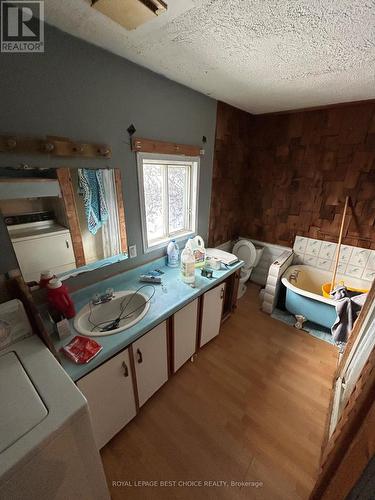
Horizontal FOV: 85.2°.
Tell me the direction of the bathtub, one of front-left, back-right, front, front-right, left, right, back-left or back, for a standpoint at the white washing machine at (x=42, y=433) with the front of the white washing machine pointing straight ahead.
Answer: front-left

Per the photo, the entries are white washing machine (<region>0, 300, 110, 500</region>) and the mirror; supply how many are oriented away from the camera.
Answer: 0

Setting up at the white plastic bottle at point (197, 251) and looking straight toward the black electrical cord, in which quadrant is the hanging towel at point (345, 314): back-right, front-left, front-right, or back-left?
back-left

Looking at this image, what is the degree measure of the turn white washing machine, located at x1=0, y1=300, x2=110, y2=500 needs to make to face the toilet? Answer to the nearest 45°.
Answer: approximately 45° to its left

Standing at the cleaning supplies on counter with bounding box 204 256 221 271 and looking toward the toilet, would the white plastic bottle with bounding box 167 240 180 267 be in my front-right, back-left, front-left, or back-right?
back-left

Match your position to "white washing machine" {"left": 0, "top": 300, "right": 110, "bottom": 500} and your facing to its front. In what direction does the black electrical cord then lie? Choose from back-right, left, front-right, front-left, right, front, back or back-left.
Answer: left

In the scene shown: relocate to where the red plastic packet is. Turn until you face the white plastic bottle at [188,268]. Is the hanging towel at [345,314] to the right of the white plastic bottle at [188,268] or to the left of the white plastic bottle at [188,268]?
right

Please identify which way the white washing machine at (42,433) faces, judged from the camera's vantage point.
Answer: facing the viewer and to the right of the viewer

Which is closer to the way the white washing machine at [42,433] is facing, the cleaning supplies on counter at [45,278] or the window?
the window

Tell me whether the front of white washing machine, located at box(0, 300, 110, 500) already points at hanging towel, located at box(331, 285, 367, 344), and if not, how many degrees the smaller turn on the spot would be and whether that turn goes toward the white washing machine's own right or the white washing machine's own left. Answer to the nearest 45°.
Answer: approximately 45° to the white washing machine's own left

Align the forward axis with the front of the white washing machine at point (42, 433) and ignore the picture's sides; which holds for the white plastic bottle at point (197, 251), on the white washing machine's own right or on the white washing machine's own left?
on the white washing machine's own left

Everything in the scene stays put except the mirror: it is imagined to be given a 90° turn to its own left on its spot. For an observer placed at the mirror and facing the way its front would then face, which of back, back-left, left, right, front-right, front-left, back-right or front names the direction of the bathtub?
front-right

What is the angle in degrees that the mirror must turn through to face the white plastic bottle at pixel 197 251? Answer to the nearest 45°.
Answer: approximately 45° to its left
